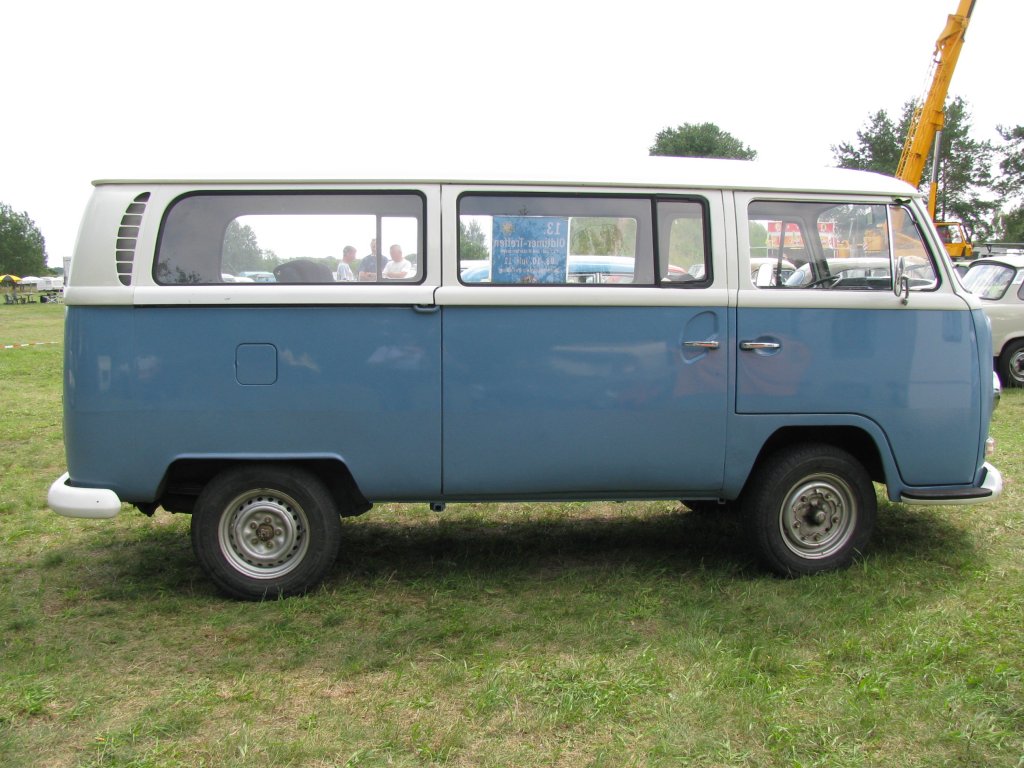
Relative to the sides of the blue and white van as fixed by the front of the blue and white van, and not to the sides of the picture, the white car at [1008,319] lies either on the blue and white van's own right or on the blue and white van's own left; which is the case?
on the blue and white van's own left

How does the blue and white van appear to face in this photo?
to the viewer's right
